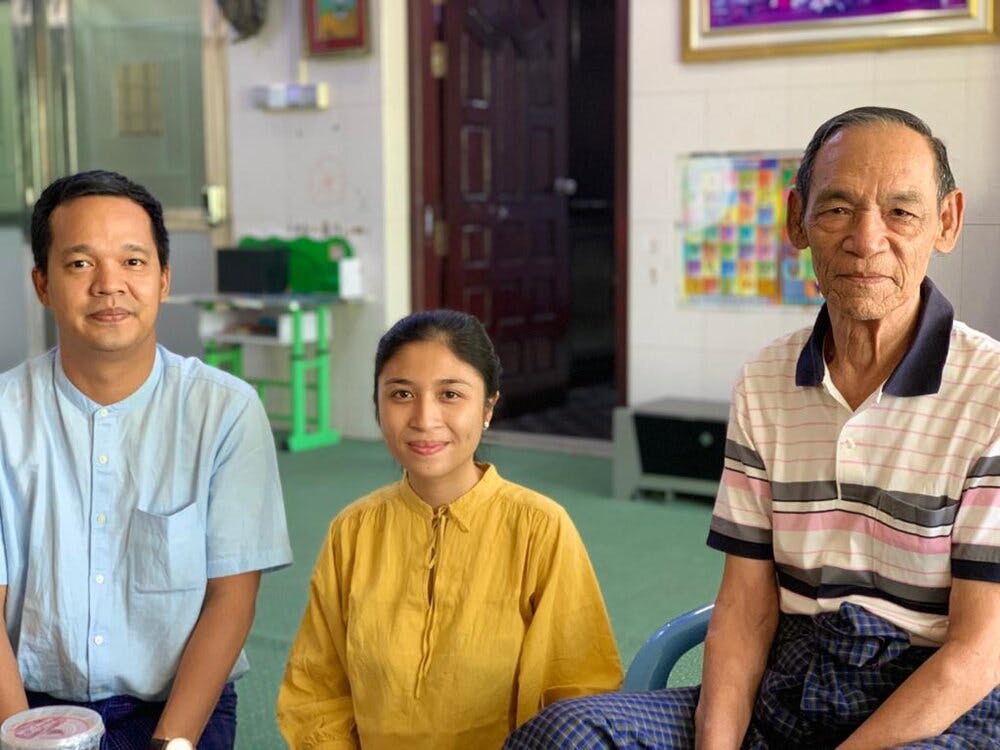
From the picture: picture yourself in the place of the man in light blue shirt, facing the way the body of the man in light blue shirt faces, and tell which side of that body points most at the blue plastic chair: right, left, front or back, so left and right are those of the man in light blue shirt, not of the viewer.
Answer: left

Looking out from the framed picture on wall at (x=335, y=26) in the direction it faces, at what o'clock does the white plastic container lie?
The white plastic container is roughly at 12 o'clock from the framed picture on wall.

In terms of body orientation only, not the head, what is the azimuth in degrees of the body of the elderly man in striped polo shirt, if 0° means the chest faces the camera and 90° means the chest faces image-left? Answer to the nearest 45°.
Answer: approximately 0°

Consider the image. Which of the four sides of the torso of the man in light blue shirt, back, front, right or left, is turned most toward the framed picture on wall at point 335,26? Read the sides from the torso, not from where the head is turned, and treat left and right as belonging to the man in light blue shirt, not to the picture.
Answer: back

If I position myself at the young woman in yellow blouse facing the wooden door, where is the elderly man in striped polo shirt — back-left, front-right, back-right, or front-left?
back-right

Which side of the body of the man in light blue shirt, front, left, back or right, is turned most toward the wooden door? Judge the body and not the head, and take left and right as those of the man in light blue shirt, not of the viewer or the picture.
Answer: back

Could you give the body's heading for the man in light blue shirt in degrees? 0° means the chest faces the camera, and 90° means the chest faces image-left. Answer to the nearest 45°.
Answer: approximately 0°

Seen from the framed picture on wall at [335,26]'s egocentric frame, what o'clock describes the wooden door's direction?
The wooden door is roughly at 8 o'clock from the framed picture on wall.

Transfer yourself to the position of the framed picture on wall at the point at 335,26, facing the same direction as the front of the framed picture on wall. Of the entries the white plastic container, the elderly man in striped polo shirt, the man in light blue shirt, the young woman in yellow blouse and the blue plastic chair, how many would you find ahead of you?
5
